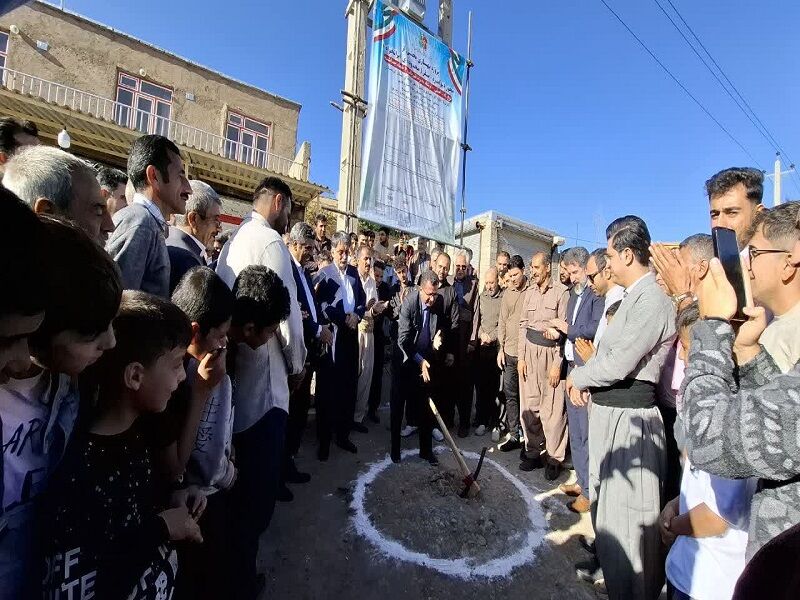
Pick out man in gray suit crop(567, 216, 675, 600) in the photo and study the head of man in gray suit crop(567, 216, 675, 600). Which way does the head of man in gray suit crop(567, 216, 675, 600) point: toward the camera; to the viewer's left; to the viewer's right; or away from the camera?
to the viewer's left

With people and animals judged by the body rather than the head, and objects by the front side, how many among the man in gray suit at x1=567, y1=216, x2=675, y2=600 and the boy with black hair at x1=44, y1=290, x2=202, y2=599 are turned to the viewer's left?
1

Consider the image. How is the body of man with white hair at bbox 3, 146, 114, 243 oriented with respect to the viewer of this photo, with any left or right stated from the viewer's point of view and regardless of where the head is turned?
facing to the right of the viewer

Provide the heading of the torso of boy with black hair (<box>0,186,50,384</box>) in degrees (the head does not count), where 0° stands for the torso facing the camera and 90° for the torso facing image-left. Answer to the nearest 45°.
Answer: approximately 270°

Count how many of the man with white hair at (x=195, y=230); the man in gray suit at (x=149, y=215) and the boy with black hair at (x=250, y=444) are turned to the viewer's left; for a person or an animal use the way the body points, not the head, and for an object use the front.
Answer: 0

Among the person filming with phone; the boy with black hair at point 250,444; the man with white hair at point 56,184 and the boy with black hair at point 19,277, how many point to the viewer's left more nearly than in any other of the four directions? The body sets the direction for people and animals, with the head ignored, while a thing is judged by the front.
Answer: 1

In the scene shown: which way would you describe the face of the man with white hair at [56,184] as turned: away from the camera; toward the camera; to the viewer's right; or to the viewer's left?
to the viewer's right

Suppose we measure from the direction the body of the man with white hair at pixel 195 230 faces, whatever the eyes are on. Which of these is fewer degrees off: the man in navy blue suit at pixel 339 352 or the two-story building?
the man in navy blue suit

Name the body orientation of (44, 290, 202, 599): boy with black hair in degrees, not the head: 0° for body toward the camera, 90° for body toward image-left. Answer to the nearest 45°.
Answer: approximately 270°

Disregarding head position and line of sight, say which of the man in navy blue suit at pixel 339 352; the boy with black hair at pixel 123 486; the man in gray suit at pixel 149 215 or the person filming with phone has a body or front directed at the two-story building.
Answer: the person filming with phone

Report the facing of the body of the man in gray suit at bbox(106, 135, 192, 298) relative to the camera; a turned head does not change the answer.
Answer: to the viewer's right

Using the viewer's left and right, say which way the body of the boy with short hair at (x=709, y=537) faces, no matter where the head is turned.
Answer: facing to the left of the viewer

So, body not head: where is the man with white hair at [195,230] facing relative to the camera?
to the viewer's right

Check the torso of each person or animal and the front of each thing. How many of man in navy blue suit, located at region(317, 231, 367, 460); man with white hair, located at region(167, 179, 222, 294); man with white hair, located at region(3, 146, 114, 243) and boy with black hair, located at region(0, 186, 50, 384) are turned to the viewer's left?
0

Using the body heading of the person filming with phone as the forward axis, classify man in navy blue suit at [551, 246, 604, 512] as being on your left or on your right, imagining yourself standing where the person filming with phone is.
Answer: on your right

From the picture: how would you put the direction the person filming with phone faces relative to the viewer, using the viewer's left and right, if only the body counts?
facing to the left of the viewer

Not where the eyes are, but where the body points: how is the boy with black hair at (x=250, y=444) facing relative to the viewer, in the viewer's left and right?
facing to the right of the viewer
